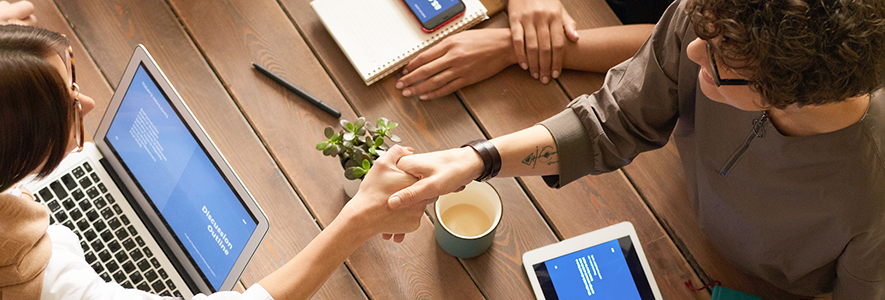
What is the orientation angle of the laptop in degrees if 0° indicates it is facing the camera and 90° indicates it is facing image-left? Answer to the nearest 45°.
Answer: approximately 45°

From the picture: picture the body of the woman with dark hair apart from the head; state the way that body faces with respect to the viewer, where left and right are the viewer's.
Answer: facing away from the viewer and to the right of the viewer

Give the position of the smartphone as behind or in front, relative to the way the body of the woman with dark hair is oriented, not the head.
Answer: in front

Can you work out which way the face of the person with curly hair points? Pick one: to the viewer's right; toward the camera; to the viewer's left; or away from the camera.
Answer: to the viewer's left

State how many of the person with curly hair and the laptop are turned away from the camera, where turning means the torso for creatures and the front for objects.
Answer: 0

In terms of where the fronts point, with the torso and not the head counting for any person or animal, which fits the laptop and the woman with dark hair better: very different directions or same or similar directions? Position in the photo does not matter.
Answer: very different directions
